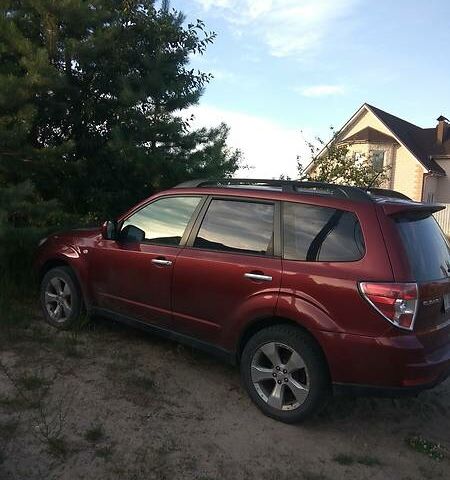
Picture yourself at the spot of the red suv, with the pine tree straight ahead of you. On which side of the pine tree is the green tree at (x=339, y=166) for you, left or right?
right

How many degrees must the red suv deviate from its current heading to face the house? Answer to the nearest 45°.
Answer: approximately 45° to its right

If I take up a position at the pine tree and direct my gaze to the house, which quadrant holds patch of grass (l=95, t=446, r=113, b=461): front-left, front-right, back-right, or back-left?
back-right

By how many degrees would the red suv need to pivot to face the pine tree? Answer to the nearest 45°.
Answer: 0° — it already faces it

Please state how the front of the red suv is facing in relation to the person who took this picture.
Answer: facing away from the viewer and to the left of the viewer

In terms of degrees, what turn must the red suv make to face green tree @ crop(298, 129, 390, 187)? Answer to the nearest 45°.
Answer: approximately 45° to its right

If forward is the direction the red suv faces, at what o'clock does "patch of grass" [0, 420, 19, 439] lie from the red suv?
The patch of grass is roughly at 10 o'clock from the red suv.

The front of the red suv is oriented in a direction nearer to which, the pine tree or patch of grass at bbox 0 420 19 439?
the pine tree

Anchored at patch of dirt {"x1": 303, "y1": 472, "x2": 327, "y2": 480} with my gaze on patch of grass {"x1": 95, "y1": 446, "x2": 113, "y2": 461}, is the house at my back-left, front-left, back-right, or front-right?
back-right
